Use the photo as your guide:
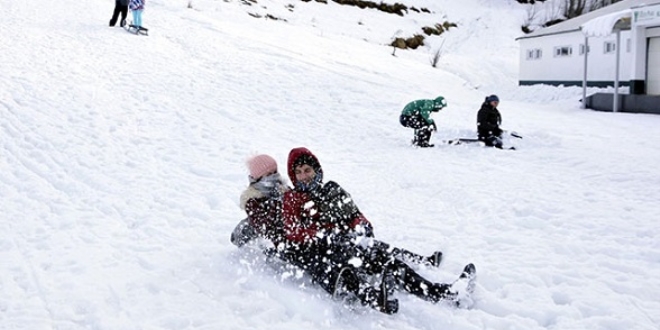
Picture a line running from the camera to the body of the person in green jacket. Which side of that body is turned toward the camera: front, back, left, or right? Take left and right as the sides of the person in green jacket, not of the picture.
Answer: right

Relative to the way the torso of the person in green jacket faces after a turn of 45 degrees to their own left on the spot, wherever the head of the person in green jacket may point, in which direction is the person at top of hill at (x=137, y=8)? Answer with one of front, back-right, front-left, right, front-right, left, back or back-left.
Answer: left

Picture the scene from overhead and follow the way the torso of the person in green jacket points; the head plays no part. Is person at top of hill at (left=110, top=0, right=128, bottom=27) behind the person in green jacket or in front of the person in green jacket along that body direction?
behind

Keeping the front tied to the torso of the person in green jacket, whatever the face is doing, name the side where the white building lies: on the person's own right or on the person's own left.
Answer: on the person's own left
